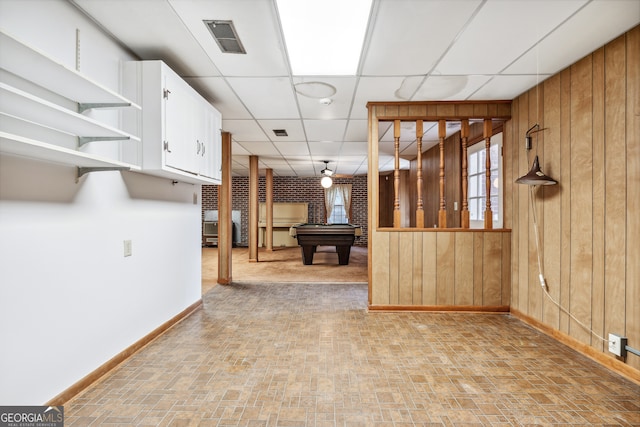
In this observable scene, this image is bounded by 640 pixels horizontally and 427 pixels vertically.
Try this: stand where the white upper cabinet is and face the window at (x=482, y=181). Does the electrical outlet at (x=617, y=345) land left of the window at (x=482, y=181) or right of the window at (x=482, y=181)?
right

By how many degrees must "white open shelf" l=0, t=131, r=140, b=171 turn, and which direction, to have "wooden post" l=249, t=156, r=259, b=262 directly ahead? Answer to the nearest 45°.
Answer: approximately 90° to its left

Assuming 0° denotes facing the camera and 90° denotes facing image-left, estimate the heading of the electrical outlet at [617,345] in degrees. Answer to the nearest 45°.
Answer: approximately 45°

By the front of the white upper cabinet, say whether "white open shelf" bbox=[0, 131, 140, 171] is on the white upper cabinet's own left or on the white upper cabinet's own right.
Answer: on the white upper cabinet's own right

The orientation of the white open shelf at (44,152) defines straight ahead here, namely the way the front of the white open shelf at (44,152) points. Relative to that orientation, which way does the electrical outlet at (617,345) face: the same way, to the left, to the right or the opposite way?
the opposite way

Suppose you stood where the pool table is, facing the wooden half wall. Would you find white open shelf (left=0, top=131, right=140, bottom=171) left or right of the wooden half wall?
right

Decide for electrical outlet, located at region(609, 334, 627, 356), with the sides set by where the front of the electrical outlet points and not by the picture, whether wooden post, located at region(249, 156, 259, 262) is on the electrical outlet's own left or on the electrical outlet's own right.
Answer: on the electrical outlet's own right

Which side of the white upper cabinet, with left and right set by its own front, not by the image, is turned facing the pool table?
left

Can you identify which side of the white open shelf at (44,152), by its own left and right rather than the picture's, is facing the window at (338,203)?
left
